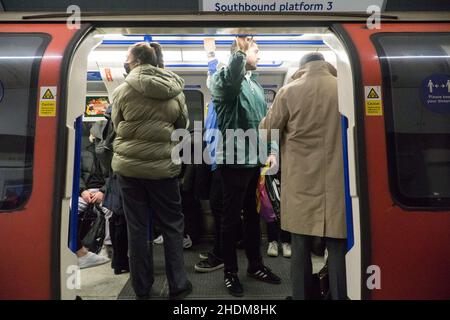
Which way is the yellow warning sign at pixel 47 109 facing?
toward the camera

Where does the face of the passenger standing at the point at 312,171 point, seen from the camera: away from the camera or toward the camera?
away from the camera

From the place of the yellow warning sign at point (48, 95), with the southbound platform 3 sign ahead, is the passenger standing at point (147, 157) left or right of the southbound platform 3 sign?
left

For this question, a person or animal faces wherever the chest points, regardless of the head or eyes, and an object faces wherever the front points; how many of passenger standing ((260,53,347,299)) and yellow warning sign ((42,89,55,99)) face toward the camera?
1

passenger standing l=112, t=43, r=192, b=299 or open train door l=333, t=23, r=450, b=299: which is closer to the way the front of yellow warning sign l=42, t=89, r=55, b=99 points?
the open train door

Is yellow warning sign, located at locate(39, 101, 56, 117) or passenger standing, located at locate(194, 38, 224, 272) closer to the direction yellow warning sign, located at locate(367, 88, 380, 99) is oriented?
the yellow warning sign

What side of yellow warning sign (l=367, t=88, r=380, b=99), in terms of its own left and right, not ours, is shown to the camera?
front

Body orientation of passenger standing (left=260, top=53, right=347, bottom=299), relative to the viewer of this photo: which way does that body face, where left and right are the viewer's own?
facing away from the viewer and to the left of the viewer

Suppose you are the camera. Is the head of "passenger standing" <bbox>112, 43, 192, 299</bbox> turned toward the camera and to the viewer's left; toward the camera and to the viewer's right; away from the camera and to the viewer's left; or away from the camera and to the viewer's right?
away from the camera and to the viewer's left

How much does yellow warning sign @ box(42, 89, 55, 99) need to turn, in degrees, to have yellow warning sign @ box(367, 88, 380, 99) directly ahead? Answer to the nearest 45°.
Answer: approximately 45° to its left
